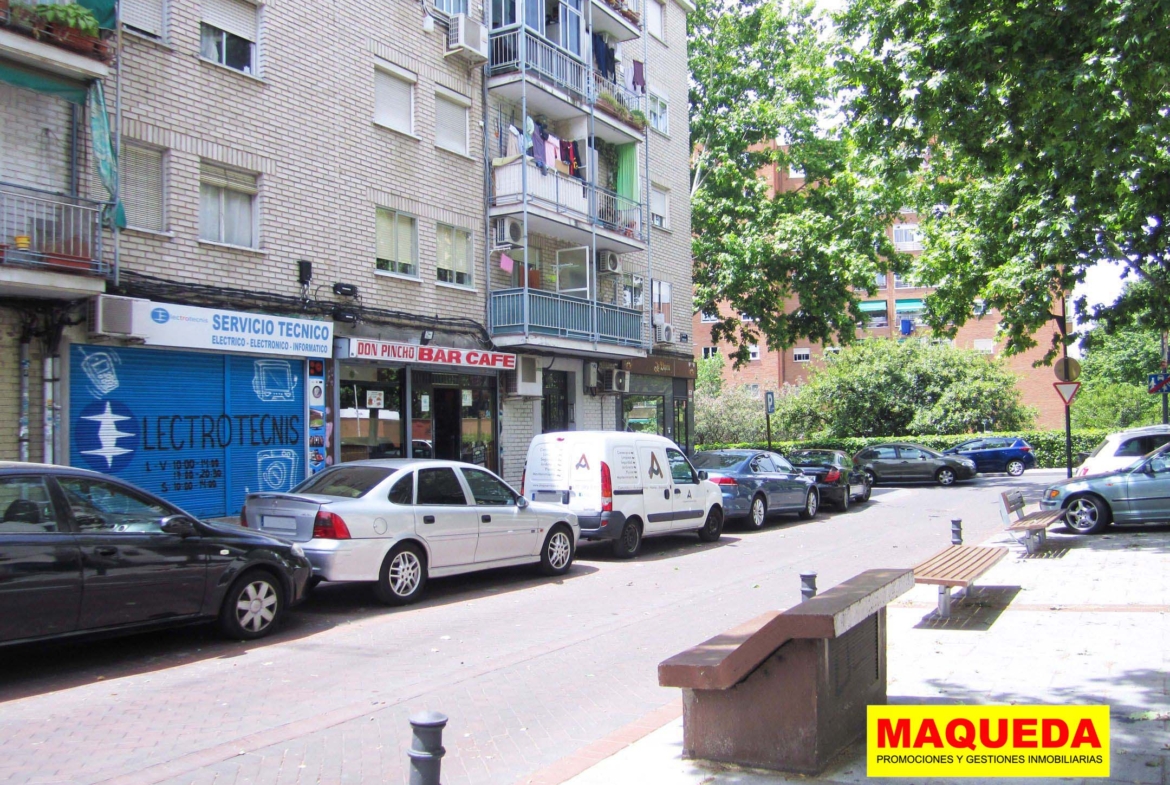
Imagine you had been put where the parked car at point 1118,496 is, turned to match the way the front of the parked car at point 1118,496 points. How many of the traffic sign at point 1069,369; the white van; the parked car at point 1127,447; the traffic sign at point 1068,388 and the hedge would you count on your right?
4

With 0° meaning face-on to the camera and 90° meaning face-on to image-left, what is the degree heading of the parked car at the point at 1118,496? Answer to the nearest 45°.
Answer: approximately 90°

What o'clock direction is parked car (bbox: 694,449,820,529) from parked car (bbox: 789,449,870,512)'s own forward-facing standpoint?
parked car (bbox: 694,449,820,529) is roughly at 5 o'clock from parked car (bbox: 789,449,870,512).

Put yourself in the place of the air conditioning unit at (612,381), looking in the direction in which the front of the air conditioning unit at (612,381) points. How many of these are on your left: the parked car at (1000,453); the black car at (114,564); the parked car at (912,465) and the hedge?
3

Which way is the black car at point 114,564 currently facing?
to the viewer's right

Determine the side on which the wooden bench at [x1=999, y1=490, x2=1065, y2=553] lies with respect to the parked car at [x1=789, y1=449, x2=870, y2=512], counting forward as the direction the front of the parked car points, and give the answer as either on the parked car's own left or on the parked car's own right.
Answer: on the parked car's own right

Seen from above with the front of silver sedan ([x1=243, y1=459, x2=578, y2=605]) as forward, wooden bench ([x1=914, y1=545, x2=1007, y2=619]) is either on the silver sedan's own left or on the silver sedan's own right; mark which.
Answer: on the silver sedan's own right

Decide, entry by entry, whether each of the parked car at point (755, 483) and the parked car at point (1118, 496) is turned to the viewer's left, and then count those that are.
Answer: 1
